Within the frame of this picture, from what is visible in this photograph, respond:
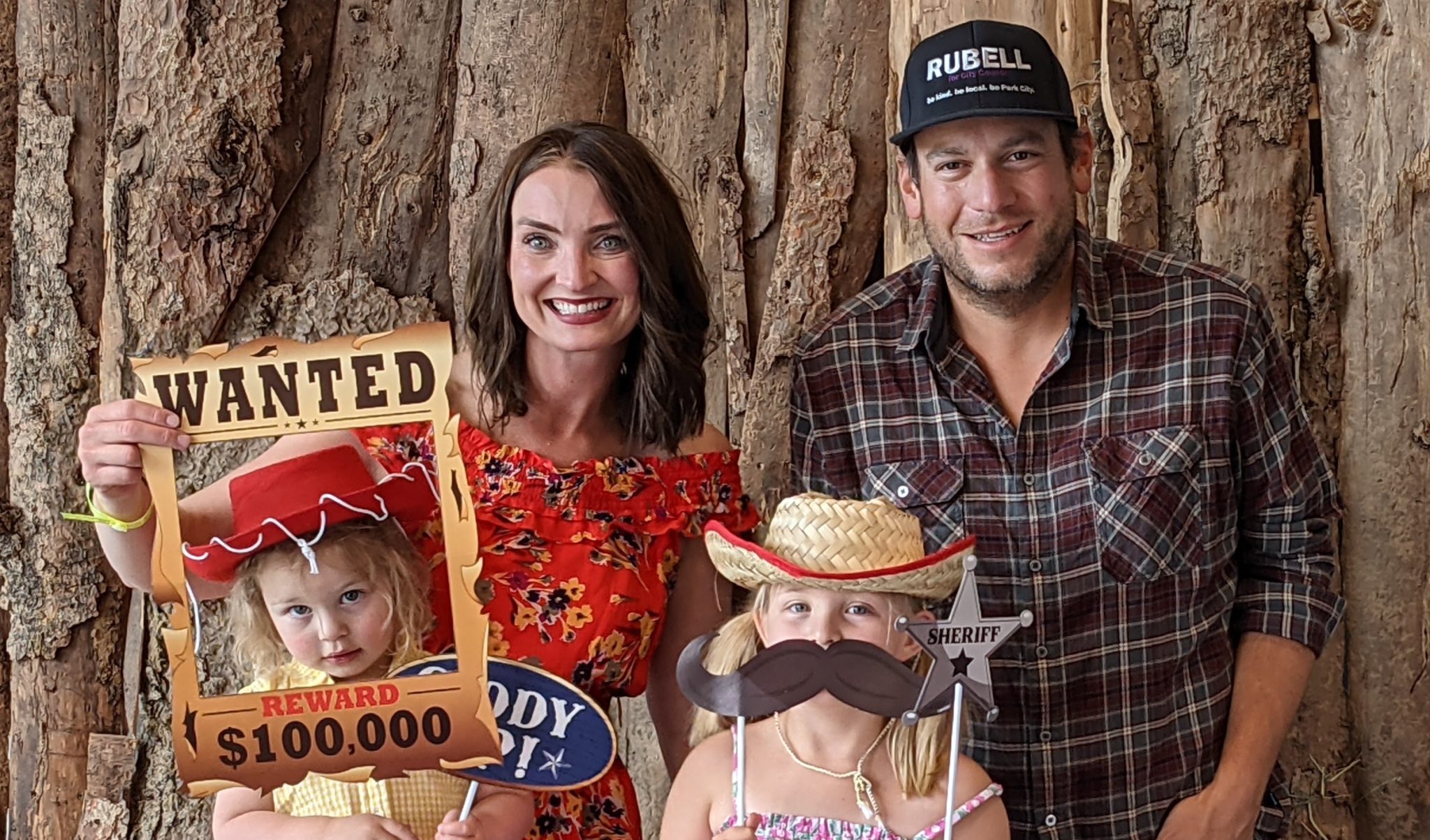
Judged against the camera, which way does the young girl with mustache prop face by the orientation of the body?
toward the camera

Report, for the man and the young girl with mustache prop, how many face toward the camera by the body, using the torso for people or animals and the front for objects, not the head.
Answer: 2

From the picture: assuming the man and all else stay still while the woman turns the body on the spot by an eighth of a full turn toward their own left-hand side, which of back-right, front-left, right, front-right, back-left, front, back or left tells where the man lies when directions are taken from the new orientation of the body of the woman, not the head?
front-left

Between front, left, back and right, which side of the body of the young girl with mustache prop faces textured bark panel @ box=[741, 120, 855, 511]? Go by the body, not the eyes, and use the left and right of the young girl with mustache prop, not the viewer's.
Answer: back

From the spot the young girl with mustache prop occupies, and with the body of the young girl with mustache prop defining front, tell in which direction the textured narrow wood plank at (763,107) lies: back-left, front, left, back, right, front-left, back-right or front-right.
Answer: back

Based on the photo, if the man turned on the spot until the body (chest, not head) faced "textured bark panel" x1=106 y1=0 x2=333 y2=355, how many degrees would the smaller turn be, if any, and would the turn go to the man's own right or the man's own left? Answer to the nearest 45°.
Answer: approximately 90° to the man's own right

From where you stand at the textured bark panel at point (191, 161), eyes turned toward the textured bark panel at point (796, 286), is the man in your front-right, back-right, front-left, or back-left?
front-right

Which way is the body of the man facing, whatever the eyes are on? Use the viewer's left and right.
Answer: facing the viewer

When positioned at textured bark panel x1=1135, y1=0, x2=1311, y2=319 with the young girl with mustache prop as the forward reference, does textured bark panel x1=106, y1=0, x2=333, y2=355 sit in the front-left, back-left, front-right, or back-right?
front-right

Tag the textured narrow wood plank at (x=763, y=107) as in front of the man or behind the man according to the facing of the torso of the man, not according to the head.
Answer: behind

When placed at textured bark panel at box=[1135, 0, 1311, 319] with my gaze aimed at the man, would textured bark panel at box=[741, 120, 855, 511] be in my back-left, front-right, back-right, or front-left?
front-right
